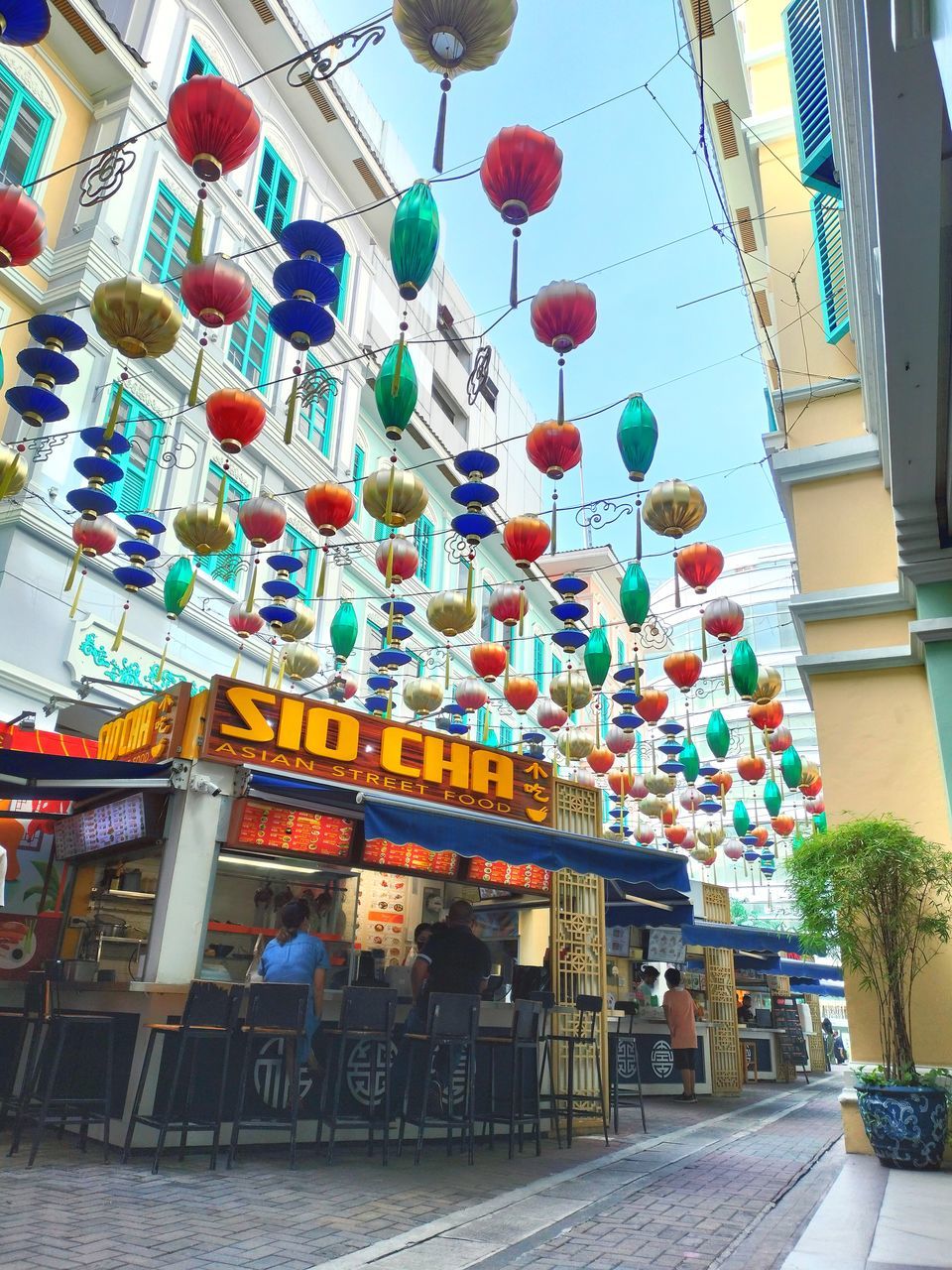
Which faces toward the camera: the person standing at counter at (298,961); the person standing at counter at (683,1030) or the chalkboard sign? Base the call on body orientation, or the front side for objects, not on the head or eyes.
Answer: the chalkboard sign

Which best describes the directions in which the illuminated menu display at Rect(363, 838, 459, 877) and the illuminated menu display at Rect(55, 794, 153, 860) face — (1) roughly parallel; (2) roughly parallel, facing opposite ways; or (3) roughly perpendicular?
roughly perpendicular

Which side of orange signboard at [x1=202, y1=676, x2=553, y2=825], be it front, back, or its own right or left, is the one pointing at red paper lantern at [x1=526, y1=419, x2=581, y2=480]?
front

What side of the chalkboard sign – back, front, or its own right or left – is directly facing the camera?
front

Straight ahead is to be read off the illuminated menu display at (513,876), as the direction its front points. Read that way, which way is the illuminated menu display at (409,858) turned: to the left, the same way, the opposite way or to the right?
the same way

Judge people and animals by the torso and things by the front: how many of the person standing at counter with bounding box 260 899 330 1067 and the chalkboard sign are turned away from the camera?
1

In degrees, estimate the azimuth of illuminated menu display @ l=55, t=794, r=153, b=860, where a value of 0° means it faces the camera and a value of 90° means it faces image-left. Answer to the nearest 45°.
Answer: approximately 45°

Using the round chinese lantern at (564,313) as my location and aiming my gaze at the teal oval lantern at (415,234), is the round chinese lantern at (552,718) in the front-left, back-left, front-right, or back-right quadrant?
back-right

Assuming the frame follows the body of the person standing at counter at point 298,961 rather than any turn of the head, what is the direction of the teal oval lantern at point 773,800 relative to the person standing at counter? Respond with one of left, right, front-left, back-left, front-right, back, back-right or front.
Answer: front-right

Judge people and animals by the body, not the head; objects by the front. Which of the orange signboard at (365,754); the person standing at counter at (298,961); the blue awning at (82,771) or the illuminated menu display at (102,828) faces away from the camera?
the person standing at counter

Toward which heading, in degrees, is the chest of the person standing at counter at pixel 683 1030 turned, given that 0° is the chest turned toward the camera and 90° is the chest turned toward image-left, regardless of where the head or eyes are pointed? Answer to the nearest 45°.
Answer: approximately 135°

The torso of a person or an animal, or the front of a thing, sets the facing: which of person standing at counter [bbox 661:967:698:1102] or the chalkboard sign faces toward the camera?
the chalkboard sign

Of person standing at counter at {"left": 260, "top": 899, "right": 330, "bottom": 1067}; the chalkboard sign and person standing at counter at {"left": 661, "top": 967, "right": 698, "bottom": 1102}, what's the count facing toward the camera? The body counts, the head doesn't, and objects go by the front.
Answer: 1

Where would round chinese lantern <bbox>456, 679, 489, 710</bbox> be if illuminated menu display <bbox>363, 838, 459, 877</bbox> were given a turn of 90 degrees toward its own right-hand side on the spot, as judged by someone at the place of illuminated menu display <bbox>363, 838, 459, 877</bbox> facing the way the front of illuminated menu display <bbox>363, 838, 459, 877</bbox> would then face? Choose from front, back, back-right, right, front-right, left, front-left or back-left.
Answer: back-right

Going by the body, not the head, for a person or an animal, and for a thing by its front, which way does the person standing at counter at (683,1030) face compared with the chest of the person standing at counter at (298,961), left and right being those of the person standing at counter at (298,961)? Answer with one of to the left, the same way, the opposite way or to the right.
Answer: the same way

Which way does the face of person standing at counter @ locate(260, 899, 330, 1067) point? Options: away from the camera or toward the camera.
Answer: away from the camera

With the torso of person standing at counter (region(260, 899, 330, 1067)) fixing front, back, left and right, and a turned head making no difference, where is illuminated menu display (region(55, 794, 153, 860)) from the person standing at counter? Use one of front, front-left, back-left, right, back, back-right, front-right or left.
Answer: front-left

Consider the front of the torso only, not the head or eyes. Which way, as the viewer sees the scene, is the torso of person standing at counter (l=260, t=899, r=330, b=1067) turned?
away from the camera

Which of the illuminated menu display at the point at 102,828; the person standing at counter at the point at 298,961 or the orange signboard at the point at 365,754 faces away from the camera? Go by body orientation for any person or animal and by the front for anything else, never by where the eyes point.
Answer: the person standing at counter

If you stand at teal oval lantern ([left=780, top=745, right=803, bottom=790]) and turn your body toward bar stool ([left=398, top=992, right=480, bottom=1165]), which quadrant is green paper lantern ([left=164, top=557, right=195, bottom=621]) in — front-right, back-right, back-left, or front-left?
front-right
